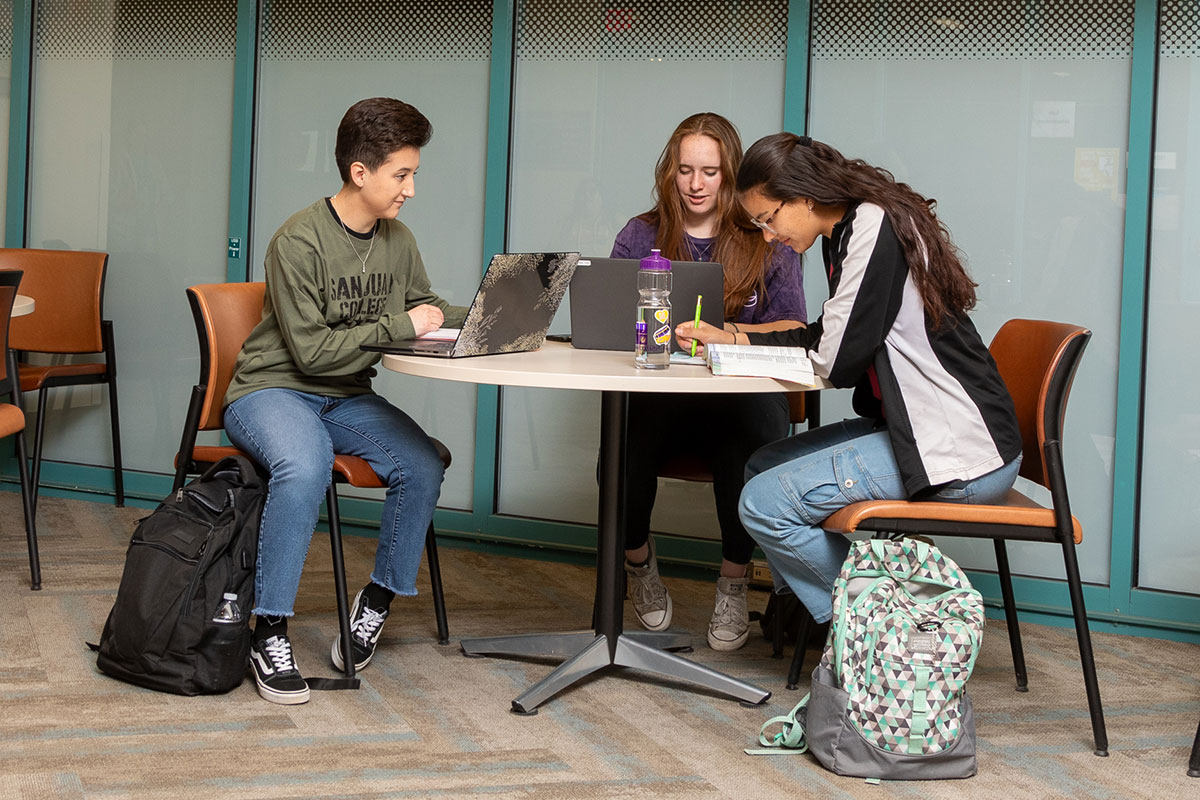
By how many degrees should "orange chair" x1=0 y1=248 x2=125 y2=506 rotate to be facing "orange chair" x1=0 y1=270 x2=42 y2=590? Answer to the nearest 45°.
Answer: approximately 45° to its left

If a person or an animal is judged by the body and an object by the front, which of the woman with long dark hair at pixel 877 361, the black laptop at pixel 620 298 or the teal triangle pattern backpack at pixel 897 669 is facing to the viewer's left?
the woman with long dark hair

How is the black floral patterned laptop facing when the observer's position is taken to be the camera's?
facing away from the viewer and to the left of the viewer

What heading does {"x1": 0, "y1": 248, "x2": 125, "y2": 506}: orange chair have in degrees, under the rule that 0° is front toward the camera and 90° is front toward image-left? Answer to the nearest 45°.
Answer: approximately 45°

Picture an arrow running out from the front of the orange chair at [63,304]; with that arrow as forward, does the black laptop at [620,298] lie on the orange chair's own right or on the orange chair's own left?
on the orange chair's own left

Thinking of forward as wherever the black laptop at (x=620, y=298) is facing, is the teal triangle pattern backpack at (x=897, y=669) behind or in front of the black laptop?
behind

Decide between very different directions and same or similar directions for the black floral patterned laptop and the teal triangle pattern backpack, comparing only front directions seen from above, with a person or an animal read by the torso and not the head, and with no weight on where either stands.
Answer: very different directions

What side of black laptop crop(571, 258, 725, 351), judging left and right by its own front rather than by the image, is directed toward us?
back

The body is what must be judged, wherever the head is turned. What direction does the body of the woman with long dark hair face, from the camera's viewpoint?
to the viewer's left
